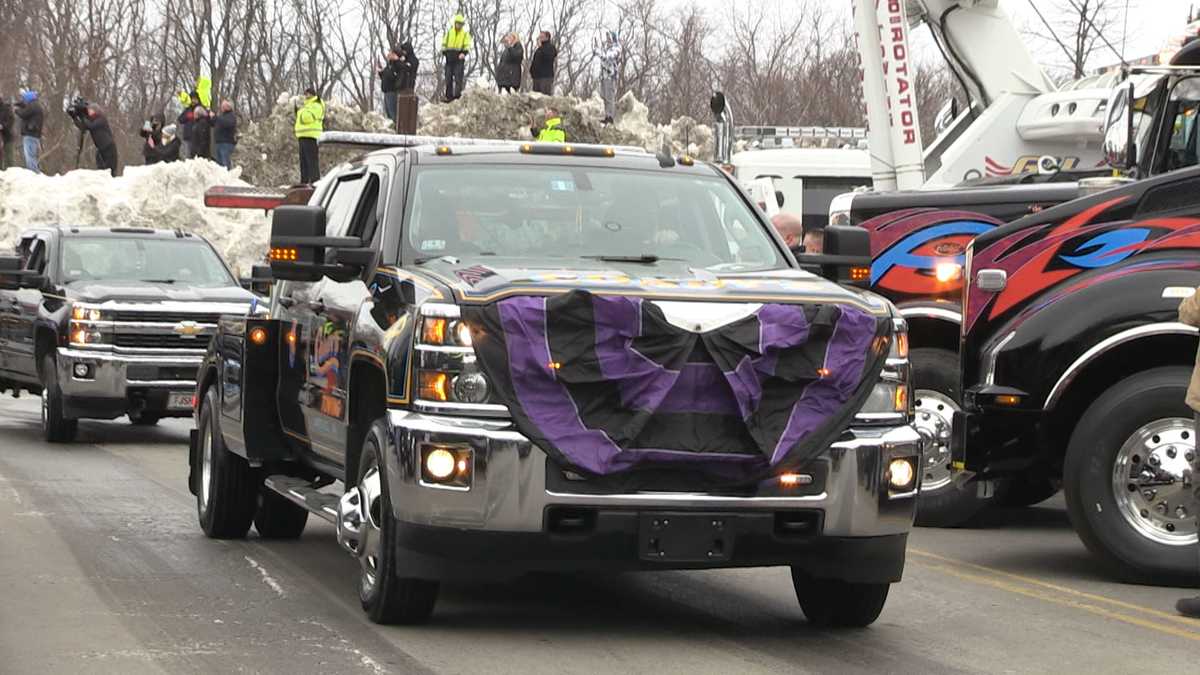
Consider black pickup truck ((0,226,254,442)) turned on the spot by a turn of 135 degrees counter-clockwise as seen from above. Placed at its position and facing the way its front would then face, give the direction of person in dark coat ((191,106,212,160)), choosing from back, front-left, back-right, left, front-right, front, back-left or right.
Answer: front

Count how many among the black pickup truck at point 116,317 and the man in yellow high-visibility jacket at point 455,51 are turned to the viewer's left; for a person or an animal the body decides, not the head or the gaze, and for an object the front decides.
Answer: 0

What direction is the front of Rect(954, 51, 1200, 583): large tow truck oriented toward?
to the viewer's left

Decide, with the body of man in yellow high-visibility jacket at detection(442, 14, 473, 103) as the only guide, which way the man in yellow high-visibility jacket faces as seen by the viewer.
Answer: toward the camera

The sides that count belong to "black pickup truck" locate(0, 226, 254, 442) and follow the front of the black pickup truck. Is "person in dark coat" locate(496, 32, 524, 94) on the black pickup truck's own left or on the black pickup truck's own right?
on the black pickup truck's own left

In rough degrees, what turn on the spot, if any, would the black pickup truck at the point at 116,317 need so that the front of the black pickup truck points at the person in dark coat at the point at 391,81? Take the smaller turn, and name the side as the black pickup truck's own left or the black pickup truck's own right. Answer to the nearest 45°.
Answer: approximately 135° to the black pickup truck's own left

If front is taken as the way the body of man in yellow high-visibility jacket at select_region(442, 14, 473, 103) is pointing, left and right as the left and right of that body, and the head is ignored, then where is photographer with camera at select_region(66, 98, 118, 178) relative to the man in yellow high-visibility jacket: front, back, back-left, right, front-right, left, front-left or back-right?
right

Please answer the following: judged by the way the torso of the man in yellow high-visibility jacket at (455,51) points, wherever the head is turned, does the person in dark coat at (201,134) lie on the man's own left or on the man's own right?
on the man's own right
